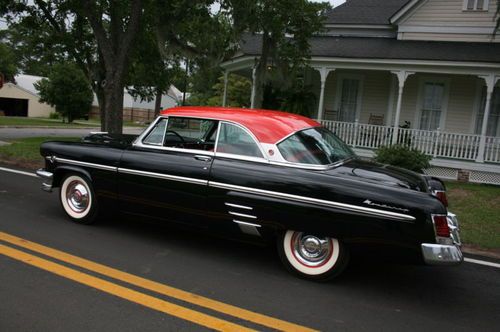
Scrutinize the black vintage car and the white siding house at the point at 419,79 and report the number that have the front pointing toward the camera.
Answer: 1

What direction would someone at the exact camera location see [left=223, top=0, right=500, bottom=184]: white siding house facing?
facing the viewer

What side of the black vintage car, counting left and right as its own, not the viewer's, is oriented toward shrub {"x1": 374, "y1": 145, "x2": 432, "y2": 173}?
right

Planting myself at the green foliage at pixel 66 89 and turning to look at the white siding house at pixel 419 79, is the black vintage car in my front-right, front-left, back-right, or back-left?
front-right

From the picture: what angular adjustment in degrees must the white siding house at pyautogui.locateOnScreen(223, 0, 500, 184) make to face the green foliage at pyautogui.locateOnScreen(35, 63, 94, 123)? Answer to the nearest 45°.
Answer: approximately 135° to its right

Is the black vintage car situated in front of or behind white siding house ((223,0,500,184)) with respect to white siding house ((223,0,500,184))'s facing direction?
in front

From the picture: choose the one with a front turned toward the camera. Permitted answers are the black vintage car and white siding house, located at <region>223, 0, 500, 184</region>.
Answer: the white siding house

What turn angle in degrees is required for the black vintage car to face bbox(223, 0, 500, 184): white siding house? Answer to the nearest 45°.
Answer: approximately 90° to its right

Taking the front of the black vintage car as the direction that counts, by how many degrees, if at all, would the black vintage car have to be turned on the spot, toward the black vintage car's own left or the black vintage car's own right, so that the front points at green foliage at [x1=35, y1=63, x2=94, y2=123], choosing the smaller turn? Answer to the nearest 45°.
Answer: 0° — it already faces it
